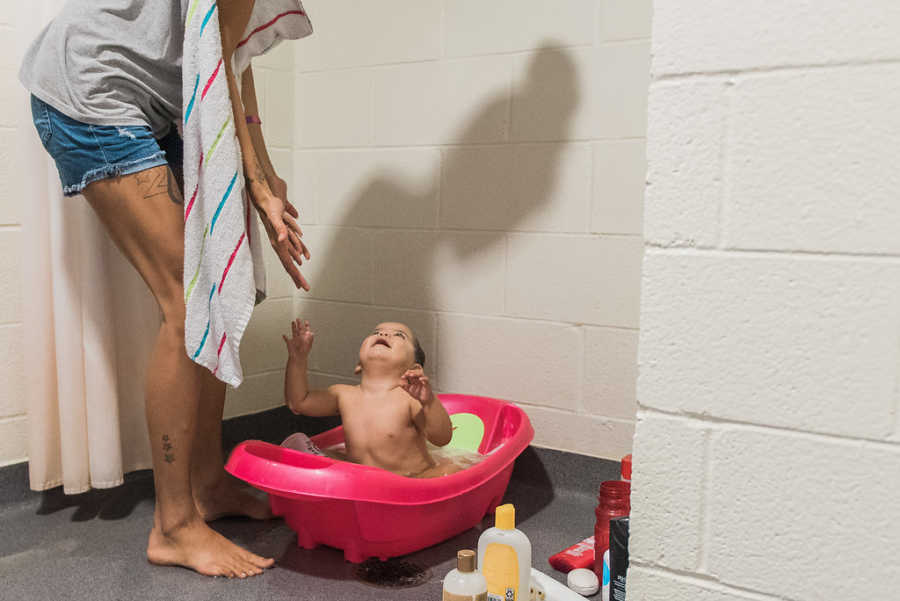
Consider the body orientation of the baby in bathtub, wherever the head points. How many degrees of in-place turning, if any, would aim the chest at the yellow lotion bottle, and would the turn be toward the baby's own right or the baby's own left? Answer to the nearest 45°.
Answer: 0° — they already face it

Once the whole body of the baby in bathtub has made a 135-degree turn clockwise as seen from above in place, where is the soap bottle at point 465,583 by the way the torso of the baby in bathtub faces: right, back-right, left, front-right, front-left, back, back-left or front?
back-left

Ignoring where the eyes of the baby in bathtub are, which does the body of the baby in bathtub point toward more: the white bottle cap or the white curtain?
the white bottle cap

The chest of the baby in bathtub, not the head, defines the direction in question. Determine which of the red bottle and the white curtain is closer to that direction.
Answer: the red bottle

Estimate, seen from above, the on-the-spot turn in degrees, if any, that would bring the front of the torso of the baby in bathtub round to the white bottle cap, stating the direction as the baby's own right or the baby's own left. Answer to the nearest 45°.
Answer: approximately 45° to the baby's own left

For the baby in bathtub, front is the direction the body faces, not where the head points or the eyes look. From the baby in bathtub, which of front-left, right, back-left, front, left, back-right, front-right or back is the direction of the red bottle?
front-left

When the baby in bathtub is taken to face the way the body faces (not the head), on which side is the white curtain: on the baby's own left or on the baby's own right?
on the baby's own right

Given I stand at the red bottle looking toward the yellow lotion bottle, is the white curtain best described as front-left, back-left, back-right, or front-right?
front-right

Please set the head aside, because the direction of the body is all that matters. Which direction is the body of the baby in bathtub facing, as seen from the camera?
toward the camera
